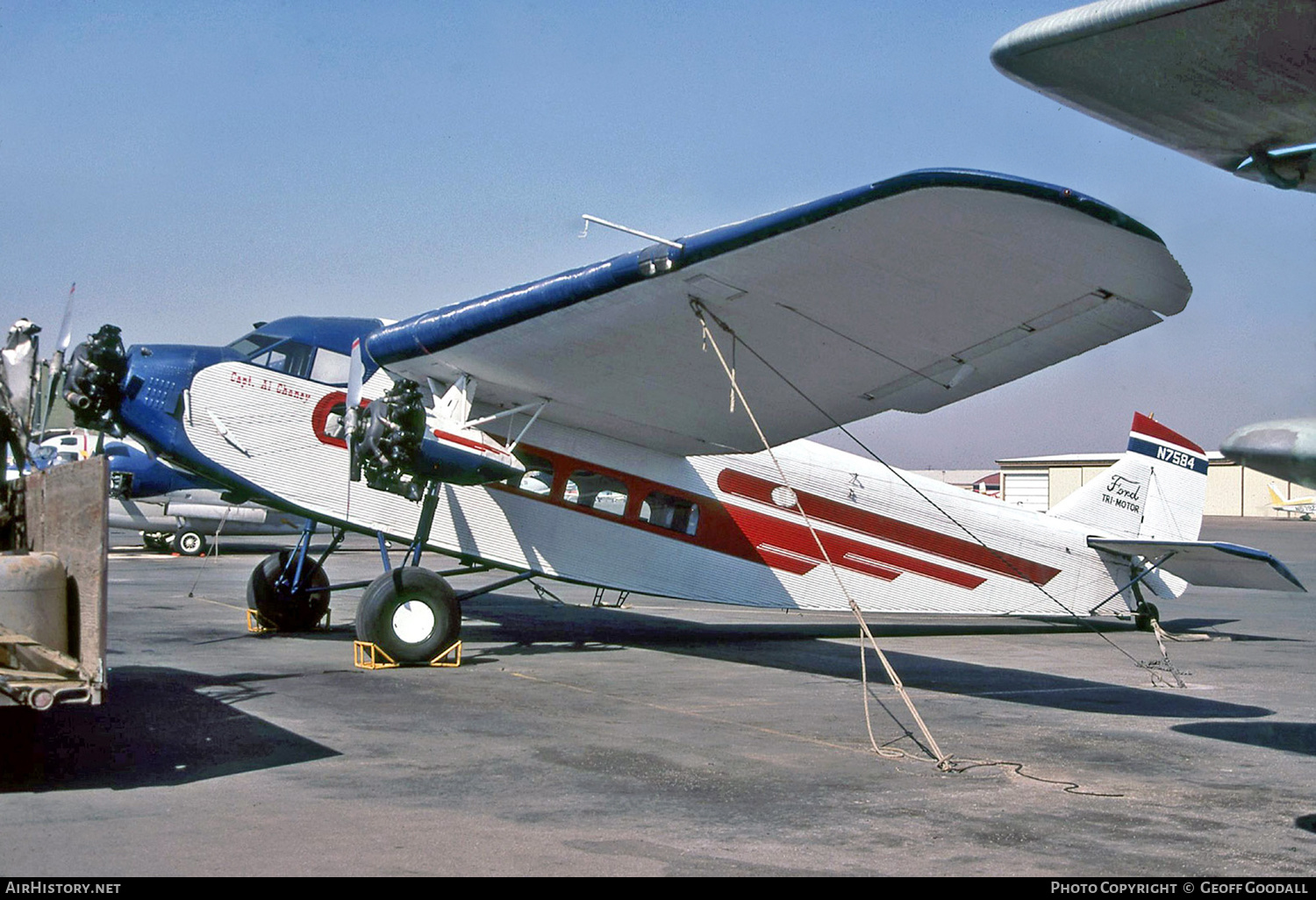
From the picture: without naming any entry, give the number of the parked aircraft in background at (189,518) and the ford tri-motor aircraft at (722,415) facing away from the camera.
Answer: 0

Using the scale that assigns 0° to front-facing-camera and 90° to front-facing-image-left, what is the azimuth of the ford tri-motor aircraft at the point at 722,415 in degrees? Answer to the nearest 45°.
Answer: approximately 45°

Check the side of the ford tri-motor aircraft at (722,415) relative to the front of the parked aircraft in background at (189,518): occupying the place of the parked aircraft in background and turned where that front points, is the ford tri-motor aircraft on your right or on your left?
on your left

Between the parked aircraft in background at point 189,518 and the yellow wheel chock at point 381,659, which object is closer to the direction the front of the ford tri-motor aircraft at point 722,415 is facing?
the yellow wheel chock

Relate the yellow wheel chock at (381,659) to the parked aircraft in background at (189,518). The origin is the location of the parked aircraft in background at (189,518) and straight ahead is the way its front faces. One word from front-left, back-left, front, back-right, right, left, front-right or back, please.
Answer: left

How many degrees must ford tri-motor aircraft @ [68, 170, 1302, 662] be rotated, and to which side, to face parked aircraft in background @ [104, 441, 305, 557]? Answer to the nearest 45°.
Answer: approximately 90° to its right

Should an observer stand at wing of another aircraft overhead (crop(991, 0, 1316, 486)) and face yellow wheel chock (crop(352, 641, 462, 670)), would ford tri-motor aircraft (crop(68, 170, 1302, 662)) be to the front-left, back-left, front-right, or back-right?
front-right

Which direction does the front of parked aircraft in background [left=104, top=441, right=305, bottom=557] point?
to the viewer's left
